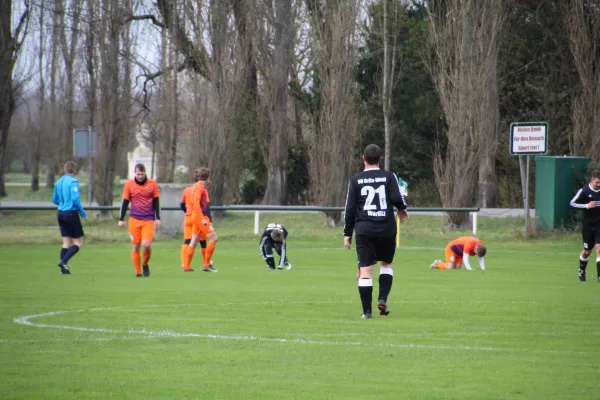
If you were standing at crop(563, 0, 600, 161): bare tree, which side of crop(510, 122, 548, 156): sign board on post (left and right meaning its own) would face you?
back

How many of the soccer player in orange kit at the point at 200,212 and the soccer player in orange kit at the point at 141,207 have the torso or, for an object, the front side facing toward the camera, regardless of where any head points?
1

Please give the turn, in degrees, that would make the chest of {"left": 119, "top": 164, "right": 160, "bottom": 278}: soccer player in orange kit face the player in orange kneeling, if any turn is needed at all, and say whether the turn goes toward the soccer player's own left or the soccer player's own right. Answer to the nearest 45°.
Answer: approximately 90° to the soccer player's own left

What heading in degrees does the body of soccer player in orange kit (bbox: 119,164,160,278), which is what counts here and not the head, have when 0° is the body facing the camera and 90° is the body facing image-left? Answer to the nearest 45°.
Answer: approximately 0°

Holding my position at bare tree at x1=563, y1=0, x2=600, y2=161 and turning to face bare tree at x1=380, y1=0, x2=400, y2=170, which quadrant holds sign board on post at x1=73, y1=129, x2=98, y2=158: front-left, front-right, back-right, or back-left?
front-left

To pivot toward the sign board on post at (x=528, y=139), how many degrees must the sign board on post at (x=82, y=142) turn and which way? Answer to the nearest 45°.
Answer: approximately 135° to its right

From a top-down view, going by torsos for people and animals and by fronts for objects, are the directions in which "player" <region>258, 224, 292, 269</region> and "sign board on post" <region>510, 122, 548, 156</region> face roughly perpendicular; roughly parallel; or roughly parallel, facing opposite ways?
roughly parallel

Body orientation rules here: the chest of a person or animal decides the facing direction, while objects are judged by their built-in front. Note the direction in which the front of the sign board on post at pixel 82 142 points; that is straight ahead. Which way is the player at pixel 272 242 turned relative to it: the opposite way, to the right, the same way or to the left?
the opposite way

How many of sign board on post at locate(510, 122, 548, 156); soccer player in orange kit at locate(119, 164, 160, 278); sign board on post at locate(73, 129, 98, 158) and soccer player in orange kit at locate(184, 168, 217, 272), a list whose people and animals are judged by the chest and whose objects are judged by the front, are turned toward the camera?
2

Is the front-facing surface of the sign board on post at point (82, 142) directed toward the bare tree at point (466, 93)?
no

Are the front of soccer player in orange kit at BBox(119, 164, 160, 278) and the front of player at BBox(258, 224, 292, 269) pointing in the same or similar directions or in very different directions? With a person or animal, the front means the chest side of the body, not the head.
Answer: same or similar directions

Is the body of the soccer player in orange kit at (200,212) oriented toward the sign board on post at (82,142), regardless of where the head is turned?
no

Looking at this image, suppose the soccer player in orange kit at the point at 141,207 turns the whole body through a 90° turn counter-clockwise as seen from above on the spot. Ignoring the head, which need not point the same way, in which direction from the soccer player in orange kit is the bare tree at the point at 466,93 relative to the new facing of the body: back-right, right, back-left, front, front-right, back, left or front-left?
front-left

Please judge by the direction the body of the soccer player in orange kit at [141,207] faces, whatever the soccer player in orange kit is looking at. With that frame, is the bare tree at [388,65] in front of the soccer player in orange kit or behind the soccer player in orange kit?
behind
